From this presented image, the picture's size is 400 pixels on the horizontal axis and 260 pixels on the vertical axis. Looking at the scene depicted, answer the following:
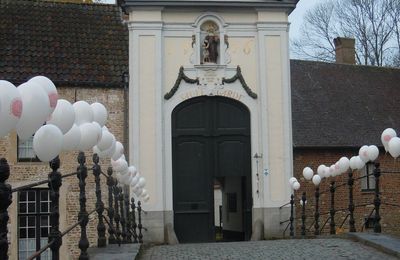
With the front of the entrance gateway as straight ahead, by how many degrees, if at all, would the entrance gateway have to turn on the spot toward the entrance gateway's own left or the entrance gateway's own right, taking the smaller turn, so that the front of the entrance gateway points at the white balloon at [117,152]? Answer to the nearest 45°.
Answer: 0° — it already faces it

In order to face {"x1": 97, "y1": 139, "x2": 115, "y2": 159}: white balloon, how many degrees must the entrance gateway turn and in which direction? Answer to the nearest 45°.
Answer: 0° — it already faces it

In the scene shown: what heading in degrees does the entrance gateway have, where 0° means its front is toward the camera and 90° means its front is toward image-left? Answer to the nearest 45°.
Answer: approximately 0°

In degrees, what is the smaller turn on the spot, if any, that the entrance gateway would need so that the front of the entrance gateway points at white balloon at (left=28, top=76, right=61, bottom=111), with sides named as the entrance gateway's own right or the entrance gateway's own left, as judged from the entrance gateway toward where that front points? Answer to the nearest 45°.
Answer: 0° — it already faces it

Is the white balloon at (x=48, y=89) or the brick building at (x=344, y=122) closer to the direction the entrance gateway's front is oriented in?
the white balloon

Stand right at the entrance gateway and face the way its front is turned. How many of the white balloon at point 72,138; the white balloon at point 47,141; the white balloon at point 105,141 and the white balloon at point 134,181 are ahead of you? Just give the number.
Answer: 4

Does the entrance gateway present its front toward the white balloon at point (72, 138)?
yes
